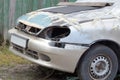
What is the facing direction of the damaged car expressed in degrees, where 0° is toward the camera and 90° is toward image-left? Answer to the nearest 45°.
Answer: approximately 45°
